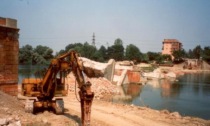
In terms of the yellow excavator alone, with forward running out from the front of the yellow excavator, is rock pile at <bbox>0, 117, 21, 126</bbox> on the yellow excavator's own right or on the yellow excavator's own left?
on the yellow excavator's own right

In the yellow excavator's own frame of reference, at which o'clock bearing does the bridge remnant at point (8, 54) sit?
The bridge remnant is roughly at 6 o'clock from the yellow excavator.

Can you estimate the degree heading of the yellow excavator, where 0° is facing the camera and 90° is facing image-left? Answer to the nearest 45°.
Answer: approximately 315°
